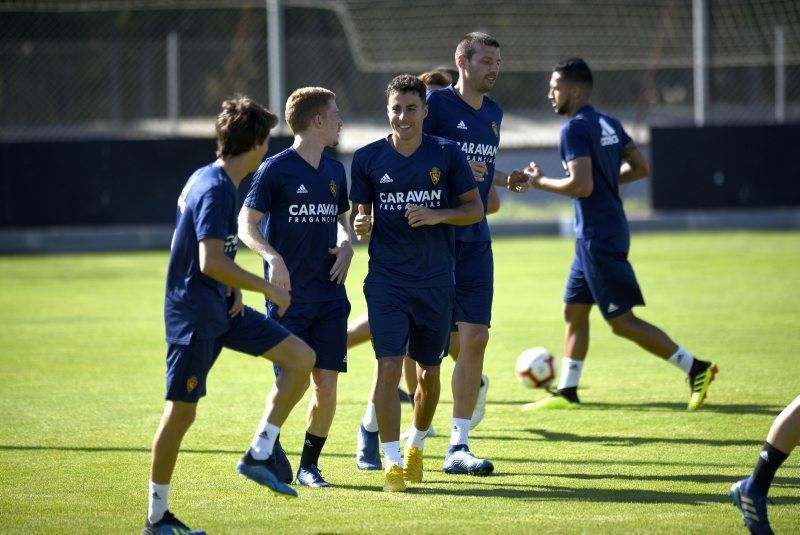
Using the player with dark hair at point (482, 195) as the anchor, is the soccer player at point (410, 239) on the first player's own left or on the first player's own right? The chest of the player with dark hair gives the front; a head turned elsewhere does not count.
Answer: on the first player's own right

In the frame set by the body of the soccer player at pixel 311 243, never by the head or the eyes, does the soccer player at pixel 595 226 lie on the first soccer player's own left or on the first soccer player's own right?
on the first soccer player's own left

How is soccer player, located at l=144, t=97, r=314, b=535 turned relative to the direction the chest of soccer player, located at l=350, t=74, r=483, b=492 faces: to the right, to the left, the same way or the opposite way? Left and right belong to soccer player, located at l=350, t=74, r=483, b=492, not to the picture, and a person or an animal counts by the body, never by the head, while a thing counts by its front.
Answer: to the left

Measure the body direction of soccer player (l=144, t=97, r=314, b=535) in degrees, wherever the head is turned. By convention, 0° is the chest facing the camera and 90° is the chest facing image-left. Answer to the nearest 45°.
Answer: approximately 270°

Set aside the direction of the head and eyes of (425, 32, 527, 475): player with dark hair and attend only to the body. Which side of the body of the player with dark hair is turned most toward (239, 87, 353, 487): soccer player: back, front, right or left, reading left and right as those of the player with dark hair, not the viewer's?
right

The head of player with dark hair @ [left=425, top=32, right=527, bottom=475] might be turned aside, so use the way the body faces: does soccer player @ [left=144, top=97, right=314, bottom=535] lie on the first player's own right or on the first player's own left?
on the first player's own right

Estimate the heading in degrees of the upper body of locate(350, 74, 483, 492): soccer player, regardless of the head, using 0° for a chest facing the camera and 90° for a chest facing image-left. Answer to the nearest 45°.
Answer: approximately 0°

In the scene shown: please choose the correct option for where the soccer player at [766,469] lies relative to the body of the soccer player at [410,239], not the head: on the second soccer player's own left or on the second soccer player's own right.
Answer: on the second soccer player's own left
